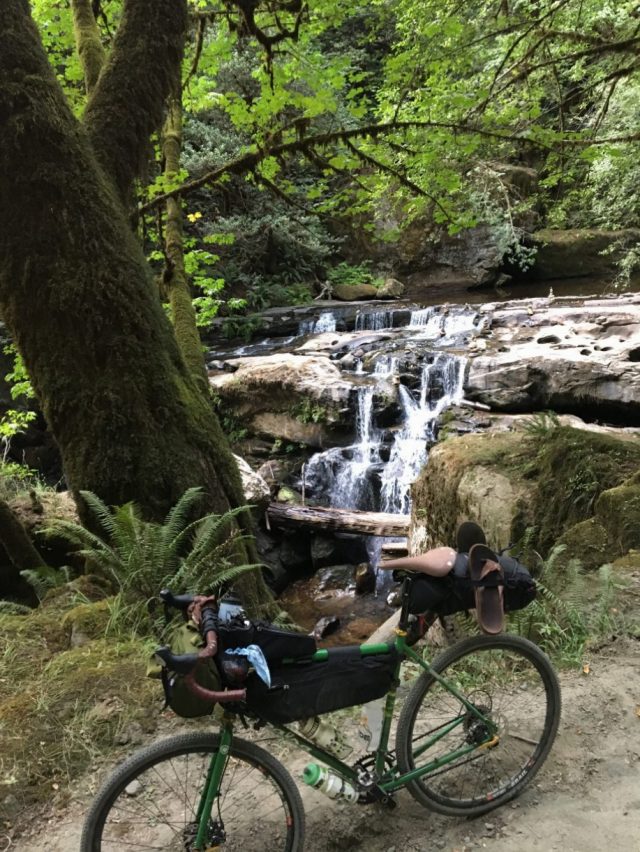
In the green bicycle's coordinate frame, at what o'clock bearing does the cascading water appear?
The cascading water is roughly at 5 o'clock from the green bicycle.

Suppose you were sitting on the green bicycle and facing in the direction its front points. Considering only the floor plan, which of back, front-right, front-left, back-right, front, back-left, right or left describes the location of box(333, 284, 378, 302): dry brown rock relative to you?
back-right

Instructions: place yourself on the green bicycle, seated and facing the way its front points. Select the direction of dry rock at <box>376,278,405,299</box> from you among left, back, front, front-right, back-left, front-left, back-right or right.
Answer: back-right

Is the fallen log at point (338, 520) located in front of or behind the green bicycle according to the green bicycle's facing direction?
behind

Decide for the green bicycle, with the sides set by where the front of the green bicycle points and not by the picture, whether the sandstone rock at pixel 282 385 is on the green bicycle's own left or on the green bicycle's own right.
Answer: on the green bicycle's own right

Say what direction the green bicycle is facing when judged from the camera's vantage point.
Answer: facing the viewer and to the left of the viewer

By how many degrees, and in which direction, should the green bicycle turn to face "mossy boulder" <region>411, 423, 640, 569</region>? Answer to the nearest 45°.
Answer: approximately 180°

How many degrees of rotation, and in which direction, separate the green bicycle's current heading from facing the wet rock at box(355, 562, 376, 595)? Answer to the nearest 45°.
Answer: approximately 135° to its right

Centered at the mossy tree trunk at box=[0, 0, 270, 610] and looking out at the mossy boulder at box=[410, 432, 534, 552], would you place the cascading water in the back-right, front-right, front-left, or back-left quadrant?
front-left

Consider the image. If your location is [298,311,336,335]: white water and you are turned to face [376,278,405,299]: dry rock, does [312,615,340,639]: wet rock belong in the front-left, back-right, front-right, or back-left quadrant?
back-right

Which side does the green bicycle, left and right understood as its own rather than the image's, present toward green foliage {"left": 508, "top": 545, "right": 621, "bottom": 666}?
back
